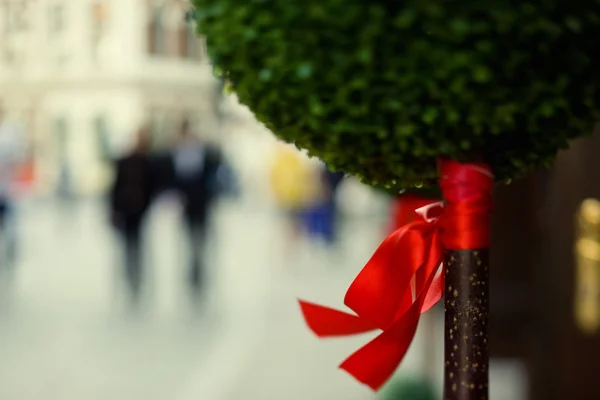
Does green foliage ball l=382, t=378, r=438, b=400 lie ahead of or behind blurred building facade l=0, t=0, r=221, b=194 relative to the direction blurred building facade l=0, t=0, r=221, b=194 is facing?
ahead

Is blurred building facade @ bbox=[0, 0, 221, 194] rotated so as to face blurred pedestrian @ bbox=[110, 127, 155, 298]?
yes

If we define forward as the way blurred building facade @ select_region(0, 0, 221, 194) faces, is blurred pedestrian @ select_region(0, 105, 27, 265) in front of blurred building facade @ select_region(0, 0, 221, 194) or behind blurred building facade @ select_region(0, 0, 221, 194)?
in front

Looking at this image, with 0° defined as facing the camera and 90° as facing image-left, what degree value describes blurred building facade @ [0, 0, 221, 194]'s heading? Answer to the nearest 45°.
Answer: approximately 0°

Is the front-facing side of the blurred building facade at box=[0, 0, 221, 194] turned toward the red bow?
yes

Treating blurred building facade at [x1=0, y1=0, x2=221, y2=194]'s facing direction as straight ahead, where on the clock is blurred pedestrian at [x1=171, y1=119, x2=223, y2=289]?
The blurred pedestrian is roughly at 12 o'clock from the blurred building facade.

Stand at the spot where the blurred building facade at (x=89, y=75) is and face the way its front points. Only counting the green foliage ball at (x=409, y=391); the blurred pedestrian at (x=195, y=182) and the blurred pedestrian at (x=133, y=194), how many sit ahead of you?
3
